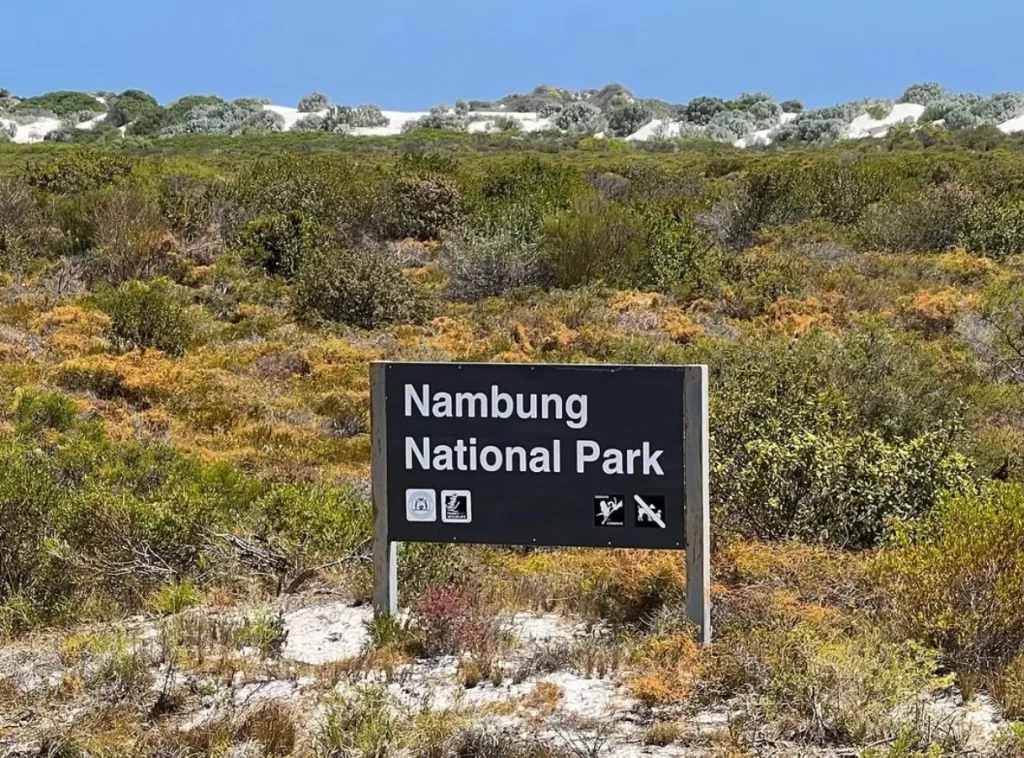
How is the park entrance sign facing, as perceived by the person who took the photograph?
facing the viewer

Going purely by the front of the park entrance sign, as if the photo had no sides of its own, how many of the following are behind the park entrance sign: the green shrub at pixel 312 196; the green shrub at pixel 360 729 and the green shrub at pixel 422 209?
2

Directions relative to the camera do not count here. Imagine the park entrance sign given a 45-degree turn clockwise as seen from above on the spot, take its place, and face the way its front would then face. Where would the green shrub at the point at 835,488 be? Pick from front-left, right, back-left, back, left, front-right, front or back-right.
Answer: back

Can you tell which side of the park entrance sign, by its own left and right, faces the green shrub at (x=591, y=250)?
back

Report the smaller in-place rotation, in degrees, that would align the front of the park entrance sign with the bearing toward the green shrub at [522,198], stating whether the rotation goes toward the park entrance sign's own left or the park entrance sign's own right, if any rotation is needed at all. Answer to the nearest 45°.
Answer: approximately 180°

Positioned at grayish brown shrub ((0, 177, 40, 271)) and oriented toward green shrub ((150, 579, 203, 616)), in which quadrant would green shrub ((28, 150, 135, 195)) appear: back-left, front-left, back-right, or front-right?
back-left

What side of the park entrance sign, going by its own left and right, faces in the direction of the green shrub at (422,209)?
back

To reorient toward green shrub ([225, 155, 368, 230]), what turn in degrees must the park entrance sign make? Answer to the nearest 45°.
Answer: approximately 180°

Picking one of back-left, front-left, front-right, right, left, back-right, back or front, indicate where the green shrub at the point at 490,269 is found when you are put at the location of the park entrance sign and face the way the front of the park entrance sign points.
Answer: back
